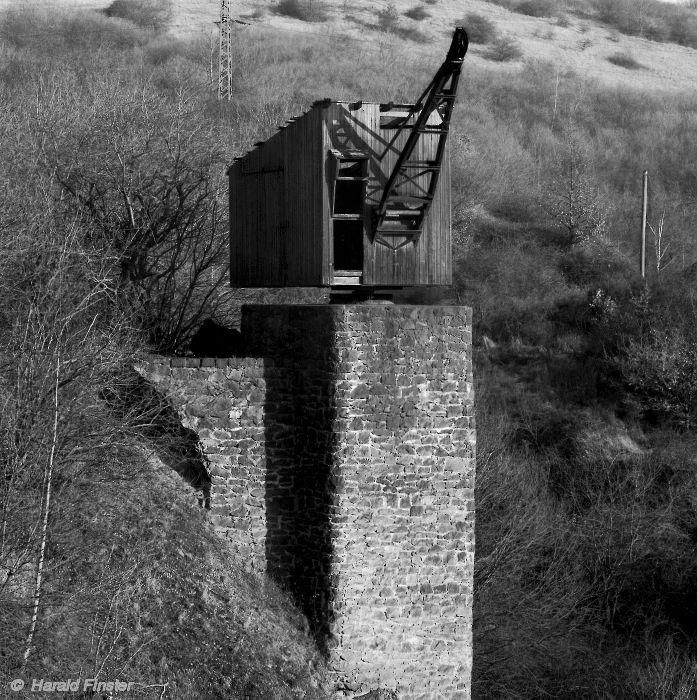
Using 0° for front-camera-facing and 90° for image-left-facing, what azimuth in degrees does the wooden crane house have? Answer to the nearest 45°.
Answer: approximately 315°

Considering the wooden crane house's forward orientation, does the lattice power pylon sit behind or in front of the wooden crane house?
behind

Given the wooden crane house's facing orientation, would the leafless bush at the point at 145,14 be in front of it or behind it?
behind
